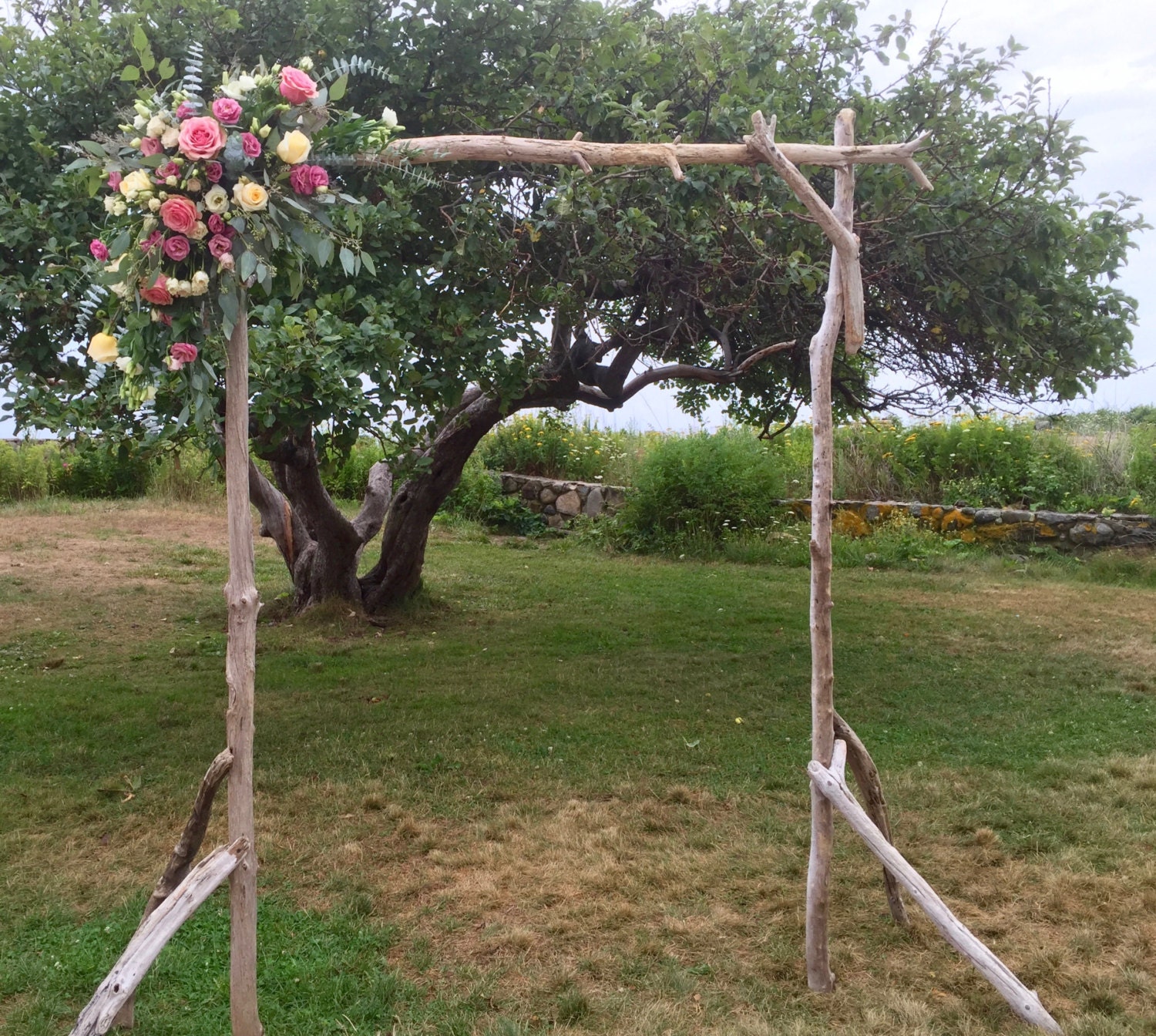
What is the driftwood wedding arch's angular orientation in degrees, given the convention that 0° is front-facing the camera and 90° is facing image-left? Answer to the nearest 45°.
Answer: approximately 0°

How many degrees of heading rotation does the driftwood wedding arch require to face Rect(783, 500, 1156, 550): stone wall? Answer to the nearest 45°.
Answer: approximately 135° to its left

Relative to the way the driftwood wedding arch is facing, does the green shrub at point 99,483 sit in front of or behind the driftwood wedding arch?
behind

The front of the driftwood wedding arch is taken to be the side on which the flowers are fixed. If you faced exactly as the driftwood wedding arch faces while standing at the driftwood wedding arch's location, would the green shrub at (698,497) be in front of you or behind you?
behind

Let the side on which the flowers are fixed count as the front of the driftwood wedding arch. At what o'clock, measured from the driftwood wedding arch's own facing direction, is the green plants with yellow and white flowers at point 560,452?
The green plants with yellow and white flowers is roughly at 6 o'clock from the driftwood wedding arch.

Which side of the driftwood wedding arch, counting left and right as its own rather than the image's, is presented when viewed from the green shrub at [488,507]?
back

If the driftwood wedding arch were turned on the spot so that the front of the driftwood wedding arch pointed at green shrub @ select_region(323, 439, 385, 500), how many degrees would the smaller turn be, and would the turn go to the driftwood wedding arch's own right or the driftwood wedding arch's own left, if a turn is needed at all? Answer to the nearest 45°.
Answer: approximately 180°

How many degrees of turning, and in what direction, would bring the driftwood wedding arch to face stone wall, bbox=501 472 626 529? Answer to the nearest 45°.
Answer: approximately 180°
